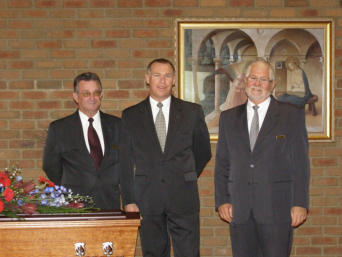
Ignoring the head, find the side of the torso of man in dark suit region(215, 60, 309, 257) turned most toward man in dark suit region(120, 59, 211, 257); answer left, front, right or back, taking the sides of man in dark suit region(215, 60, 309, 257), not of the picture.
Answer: right

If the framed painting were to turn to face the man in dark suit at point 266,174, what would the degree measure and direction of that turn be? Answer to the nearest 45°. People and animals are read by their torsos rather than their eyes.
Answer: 0° — it already faces them

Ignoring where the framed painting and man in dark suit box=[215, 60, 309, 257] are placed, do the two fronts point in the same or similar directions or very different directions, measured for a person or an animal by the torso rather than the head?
same or similar directions

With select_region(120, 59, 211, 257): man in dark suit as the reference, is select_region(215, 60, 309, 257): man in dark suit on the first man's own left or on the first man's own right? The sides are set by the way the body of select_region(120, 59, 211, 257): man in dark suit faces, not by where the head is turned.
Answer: on the first man's own left

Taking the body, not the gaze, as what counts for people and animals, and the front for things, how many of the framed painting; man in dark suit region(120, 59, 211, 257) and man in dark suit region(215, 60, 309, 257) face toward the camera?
3

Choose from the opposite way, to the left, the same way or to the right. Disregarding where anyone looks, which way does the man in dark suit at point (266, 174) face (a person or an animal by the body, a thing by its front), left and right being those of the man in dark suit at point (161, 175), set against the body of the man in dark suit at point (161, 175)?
the same way

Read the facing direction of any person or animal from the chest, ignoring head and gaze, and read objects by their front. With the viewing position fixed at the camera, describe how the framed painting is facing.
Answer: facing the viewer

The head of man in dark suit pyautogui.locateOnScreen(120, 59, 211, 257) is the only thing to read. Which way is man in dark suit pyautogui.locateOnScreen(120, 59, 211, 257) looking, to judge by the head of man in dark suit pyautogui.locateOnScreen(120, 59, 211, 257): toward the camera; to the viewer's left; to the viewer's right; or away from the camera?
toward the camera

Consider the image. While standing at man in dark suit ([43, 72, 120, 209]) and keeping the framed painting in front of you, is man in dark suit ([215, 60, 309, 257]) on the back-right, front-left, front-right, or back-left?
front-right

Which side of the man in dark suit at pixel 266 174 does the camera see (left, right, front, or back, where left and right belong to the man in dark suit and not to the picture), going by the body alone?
front

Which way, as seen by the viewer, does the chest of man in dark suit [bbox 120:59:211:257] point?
toward the camera

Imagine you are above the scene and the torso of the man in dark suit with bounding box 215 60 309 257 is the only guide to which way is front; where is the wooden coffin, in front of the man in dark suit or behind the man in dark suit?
in front

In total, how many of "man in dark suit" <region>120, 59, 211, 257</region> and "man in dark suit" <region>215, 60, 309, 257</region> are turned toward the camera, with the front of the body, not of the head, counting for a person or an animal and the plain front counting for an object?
2

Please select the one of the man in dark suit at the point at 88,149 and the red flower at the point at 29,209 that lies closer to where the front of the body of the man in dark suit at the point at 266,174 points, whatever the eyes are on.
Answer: the red flower

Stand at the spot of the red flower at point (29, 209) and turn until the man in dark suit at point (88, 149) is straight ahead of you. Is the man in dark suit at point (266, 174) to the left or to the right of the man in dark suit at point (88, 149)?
right

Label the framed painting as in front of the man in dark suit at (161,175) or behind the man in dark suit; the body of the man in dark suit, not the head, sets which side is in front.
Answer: behind
